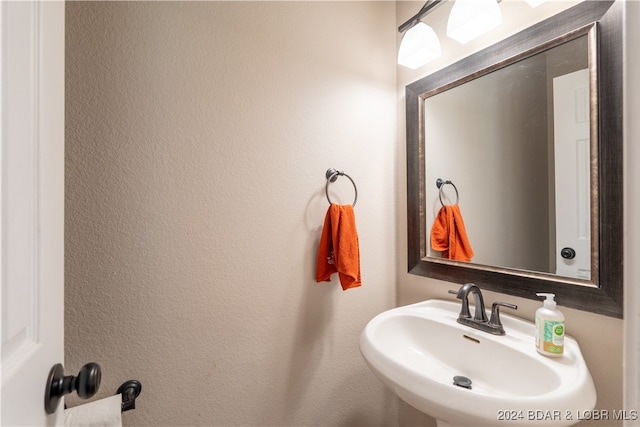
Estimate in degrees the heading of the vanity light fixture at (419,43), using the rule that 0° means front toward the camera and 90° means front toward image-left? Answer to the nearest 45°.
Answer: approximately 45°

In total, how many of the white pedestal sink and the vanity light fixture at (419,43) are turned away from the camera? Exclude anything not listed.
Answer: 0

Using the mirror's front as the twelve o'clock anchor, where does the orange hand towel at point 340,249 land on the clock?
The orange hand towel is roughly at 1 o'clock from the mirror.

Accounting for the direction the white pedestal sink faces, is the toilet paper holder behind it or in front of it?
in front

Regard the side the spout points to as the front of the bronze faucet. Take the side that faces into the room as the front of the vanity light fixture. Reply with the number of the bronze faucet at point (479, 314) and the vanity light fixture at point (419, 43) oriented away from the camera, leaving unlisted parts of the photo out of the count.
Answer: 0

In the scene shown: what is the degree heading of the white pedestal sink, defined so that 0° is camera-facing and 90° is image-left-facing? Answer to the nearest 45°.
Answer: approximately 45°

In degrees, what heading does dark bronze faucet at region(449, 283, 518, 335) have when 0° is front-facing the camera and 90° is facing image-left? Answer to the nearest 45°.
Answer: approximately 45°
